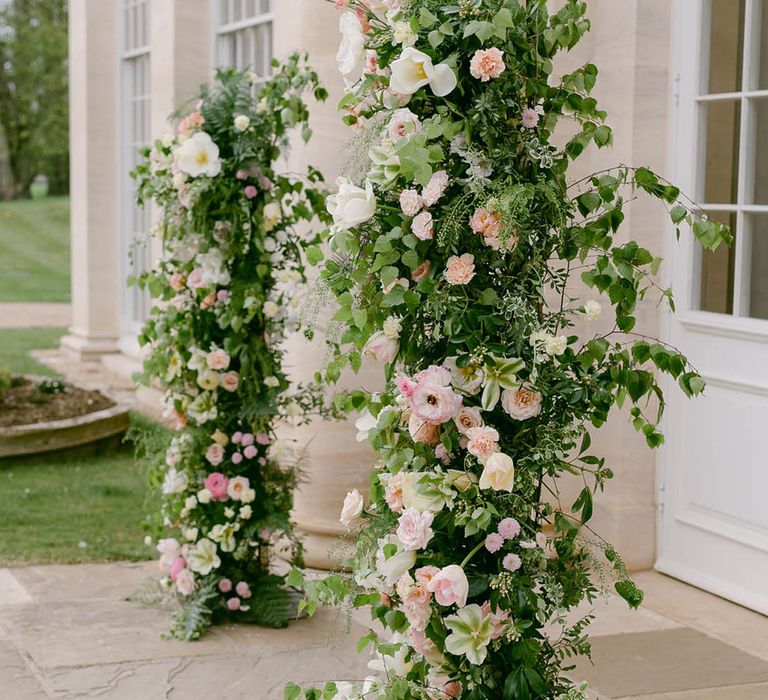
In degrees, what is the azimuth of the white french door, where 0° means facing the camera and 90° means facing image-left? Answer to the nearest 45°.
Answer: approximately 45°

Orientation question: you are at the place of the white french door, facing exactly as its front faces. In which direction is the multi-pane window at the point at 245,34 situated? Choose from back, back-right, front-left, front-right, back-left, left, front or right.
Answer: right

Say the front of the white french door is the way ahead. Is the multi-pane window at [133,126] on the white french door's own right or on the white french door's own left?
on the white french door's own right

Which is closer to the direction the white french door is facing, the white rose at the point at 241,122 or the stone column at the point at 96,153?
the white rose

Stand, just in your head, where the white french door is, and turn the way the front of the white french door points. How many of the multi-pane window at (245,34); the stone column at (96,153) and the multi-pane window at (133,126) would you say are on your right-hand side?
3

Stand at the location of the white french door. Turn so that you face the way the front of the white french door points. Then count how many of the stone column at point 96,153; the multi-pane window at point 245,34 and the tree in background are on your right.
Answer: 3

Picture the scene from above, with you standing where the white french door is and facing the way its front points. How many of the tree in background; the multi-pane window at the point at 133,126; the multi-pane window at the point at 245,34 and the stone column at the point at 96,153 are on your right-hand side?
4

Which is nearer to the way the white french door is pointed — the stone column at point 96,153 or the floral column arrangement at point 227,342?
the floral column arrangement

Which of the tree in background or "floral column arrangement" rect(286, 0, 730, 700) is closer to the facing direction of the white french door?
the floral column arrangement

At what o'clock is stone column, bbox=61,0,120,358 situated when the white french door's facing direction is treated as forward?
The stone column is roughly at 3 o'clock from the white french door.

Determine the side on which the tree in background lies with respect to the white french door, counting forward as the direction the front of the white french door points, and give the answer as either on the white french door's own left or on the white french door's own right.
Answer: on the white french door's own right
